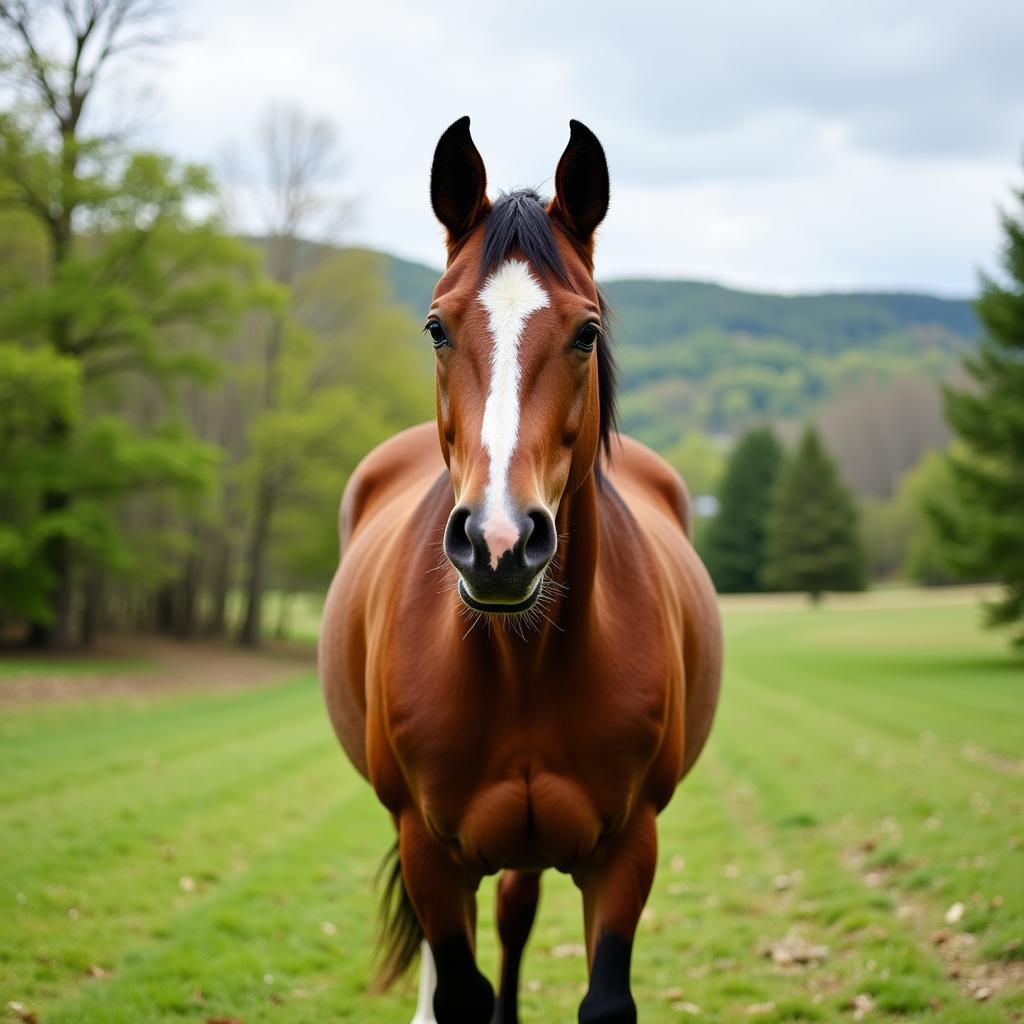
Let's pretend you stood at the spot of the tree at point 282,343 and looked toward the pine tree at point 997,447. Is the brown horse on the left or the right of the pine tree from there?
right

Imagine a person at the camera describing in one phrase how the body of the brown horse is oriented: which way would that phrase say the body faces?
toward the camera

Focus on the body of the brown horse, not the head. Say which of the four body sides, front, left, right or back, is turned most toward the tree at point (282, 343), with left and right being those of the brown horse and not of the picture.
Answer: back

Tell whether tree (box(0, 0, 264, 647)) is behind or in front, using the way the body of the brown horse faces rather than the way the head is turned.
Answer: behind

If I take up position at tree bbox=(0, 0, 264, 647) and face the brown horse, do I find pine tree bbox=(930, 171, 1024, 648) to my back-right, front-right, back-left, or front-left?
front-left

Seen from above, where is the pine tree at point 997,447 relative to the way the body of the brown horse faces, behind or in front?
behind

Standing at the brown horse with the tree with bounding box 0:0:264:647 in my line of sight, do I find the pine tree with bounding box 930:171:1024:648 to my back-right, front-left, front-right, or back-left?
front-right
